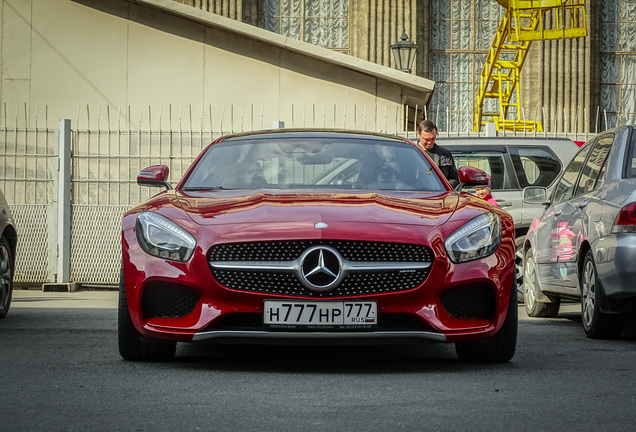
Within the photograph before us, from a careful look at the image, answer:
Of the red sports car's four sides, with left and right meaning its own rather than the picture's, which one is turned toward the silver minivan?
back

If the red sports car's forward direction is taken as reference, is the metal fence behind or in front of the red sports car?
behind

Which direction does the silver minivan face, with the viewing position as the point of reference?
facing to the left of the viewer

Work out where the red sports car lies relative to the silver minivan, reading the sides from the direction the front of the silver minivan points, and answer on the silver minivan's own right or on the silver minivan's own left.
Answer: on the silver minivan's own left

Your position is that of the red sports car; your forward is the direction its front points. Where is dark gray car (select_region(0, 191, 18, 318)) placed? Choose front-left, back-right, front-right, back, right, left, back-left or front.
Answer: back-right

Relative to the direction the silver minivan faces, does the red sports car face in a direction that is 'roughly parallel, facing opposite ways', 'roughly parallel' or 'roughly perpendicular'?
roughly perpendicular

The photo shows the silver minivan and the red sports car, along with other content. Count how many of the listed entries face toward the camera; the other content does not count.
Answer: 1

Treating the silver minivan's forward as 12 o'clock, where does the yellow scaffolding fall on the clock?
The yellow scaffolding is roughly at 3 o'clock from the silver minivan.

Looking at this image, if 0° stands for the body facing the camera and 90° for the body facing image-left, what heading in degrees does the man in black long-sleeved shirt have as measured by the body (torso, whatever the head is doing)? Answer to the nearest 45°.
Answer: approximately 45°
